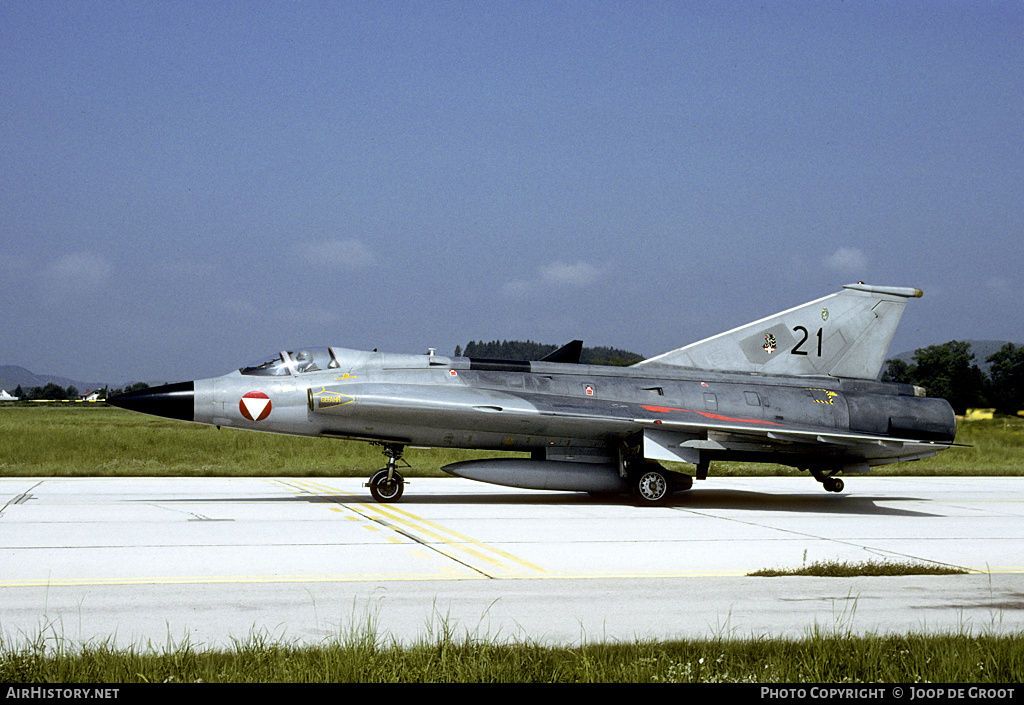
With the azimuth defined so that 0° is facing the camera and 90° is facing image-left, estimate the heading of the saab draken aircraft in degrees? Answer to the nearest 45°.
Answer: approximately 90°
